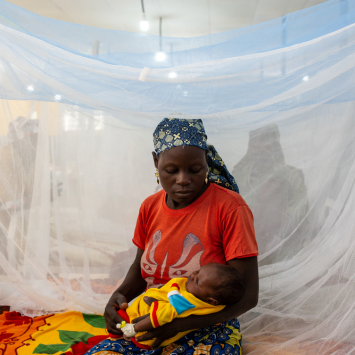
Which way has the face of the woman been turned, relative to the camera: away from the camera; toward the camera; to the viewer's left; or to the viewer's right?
toward the camera

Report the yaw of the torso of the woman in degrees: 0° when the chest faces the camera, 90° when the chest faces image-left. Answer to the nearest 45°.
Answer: approximately 45°
